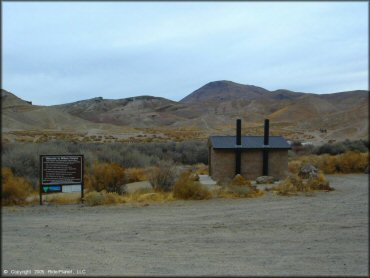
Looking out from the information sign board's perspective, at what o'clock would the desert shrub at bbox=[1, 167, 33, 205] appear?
The desert shrub is roughly at 3 o'clock from the information sign board.

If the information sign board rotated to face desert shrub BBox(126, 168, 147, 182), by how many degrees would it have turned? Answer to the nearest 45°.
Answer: approximately 135° to its left

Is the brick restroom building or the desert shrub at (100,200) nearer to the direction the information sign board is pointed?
the desert shrub

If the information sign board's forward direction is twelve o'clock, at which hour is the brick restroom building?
The brick restroom building is roughly at 8 o'clock from the information sign board.

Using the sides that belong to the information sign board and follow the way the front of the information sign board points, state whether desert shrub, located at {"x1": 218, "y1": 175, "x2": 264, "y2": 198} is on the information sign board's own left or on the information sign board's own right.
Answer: on the information sign board's own left
